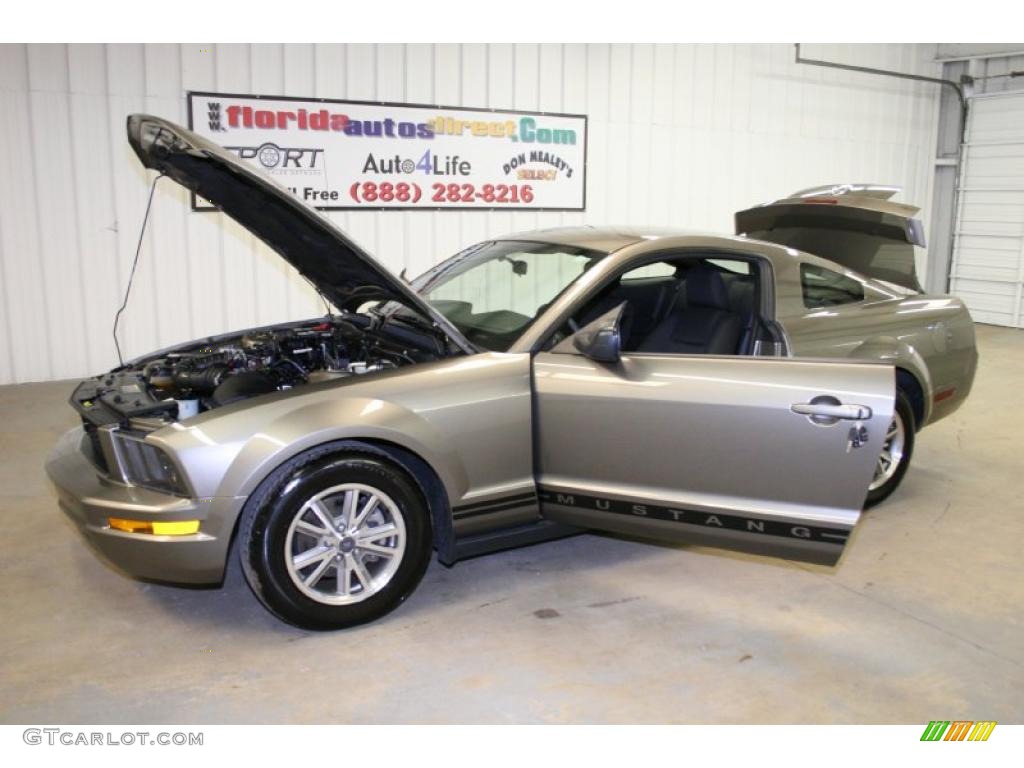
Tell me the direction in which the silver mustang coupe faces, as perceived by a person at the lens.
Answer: facing the viewer and to the left of the viewer

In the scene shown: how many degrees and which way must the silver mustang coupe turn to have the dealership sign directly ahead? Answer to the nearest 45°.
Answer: approximately 135° to its right
